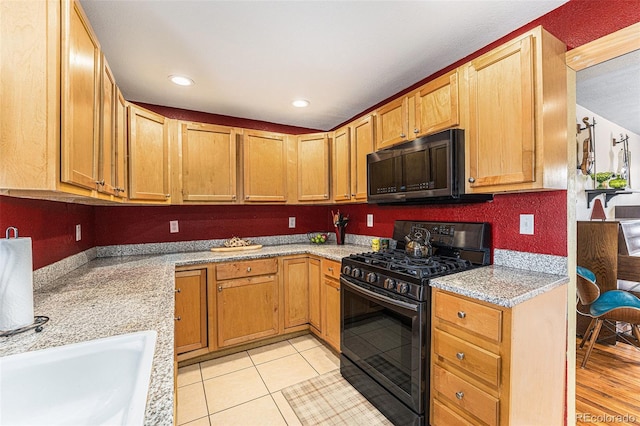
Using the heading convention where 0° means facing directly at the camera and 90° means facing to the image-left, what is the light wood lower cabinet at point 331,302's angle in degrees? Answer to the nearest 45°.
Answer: approximately 45°

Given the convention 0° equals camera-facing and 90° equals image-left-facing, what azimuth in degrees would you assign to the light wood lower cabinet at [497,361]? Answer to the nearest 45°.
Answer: approximately 45°

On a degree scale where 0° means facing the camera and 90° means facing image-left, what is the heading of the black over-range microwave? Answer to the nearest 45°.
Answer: approximately 45°

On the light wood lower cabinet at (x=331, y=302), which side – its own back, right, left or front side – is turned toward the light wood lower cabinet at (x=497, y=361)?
left

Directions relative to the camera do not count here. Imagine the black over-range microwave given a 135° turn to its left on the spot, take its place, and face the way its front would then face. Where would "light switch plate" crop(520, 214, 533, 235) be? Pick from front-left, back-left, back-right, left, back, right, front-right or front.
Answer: front

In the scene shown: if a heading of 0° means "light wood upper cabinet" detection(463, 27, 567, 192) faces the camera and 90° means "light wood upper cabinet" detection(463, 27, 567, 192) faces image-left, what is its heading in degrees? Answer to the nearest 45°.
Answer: approximately 45°

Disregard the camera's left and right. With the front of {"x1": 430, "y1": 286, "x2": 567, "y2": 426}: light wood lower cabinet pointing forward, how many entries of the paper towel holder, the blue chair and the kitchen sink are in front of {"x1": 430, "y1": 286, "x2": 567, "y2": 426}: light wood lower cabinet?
2
